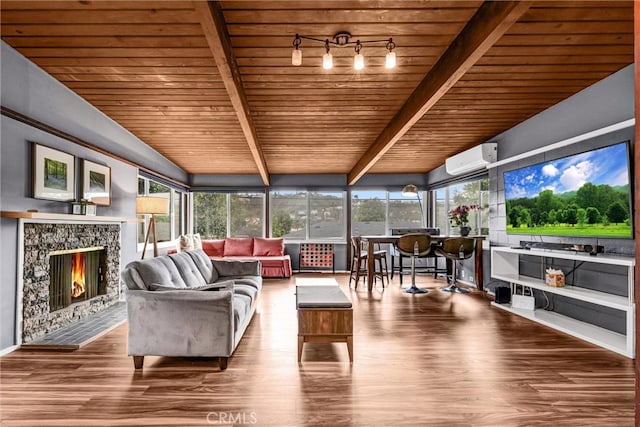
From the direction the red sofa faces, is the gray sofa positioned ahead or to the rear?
ahead

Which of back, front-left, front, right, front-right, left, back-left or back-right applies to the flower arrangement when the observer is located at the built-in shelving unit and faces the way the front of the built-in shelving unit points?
right

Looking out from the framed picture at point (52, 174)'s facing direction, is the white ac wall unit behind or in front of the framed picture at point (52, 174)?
in front

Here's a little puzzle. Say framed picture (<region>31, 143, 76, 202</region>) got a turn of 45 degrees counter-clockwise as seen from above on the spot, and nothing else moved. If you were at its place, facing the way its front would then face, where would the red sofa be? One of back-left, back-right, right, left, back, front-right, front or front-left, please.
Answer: front-left

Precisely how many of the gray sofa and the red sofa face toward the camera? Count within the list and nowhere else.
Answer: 1

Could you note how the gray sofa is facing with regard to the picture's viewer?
facing to the right of the viewer

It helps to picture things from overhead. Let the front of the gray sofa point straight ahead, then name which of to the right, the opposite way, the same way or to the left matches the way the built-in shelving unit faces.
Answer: the opposite way

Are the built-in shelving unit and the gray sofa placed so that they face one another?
yes

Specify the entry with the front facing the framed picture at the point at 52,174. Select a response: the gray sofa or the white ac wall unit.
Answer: the white ac wall unit

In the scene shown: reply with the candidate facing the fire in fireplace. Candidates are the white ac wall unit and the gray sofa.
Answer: the white ac wall unit

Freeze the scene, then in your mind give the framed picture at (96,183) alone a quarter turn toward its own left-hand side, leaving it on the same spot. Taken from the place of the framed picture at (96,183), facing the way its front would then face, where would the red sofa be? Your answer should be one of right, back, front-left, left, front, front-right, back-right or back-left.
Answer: front
